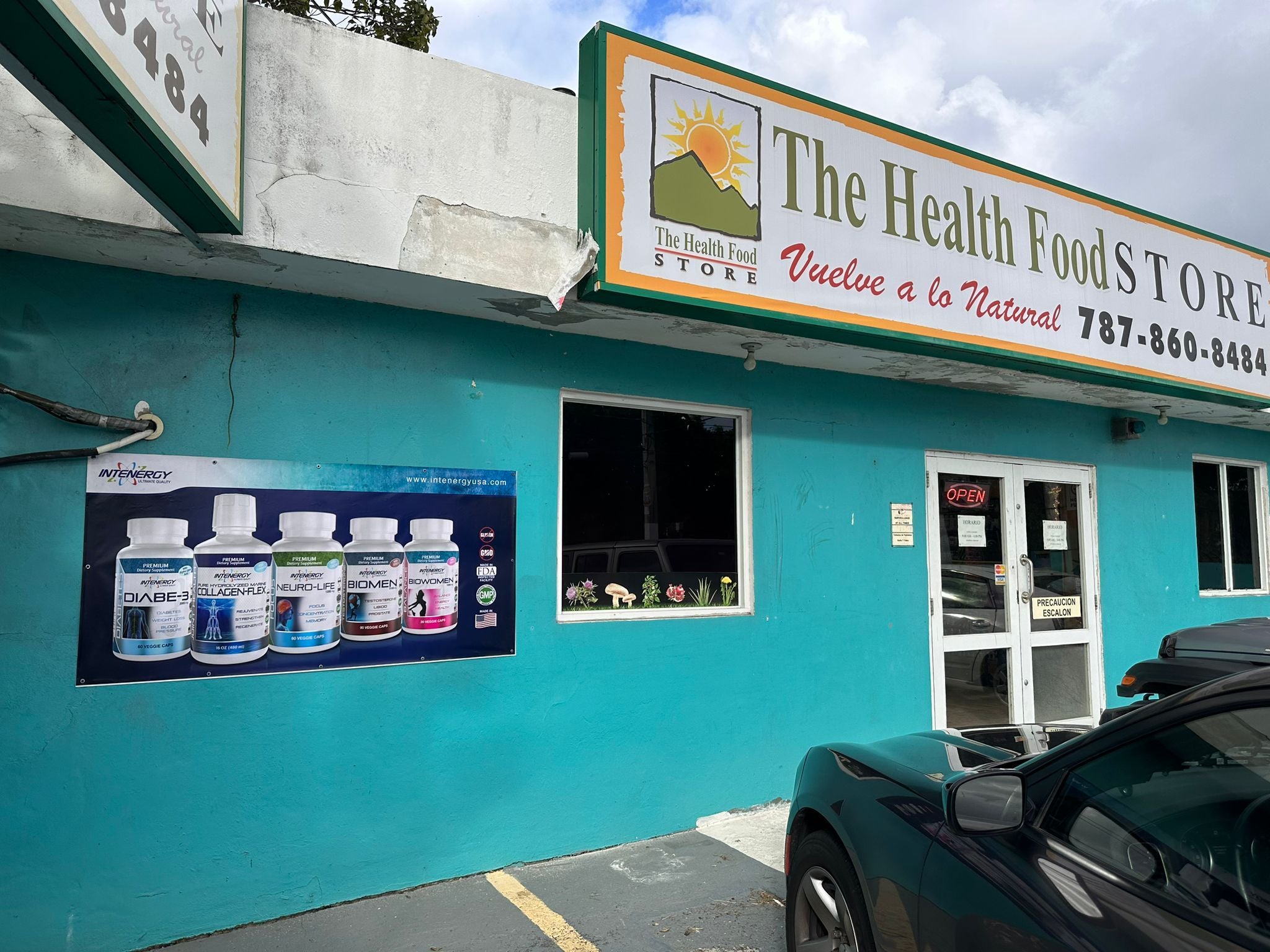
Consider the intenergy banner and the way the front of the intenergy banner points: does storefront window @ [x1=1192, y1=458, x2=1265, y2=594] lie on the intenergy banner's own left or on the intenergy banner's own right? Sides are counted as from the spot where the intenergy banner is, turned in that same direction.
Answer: on the intenergy banner's own left

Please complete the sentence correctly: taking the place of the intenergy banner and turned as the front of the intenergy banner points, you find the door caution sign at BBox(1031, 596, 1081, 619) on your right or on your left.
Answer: on your left

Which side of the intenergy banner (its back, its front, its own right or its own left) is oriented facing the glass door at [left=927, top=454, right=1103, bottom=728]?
left

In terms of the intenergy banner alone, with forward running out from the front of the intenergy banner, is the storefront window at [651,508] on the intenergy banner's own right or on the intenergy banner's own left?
on the intenergy banner's own left

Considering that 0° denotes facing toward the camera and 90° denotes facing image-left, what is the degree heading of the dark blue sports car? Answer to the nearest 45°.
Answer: approximately 135°

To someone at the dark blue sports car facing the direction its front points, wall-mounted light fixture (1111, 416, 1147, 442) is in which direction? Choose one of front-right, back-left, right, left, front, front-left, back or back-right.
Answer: front-right

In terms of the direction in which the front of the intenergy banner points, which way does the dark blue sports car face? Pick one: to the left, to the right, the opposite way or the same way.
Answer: the opposite way

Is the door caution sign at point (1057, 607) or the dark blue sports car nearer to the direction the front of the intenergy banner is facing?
the dark blue sports car

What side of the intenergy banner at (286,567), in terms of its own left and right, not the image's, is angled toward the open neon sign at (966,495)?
left

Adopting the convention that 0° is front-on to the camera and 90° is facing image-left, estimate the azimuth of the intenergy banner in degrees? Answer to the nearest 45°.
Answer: approximately 0°

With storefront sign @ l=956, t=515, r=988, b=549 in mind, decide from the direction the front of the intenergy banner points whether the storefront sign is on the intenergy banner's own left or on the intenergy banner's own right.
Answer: on the intenergy banner's own left
